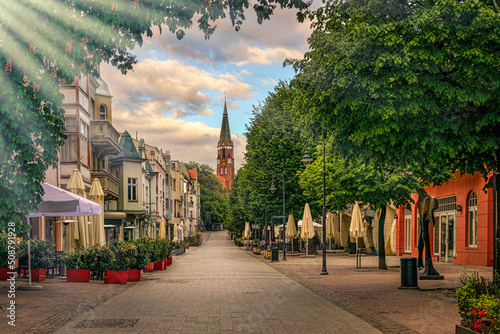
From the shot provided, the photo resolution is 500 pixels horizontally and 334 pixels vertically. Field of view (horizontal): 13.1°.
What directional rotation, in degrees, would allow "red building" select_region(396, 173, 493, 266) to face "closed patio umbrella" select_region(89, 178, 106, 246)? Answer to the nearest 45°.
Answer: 0° — it already faces it

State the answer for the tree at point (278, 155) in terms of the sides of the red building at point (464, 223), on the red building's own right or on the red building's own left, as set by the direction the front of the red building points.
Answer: on the red building's own right

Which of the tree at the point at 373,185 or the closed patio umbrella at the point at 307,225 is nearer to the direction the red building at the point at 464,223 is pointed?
the tree

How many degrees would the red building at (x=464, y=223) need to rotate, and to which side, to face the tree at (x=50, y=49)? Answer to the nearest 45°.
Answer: approximately 45° to its left

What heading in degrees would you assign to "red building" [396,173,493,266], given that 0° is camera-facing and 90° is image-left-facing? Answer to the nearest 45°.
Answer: approximately 45°

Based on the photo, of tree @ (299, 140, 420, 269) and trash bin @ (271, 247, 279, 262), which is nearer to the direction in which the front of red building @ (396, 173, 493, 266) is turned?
the tree
